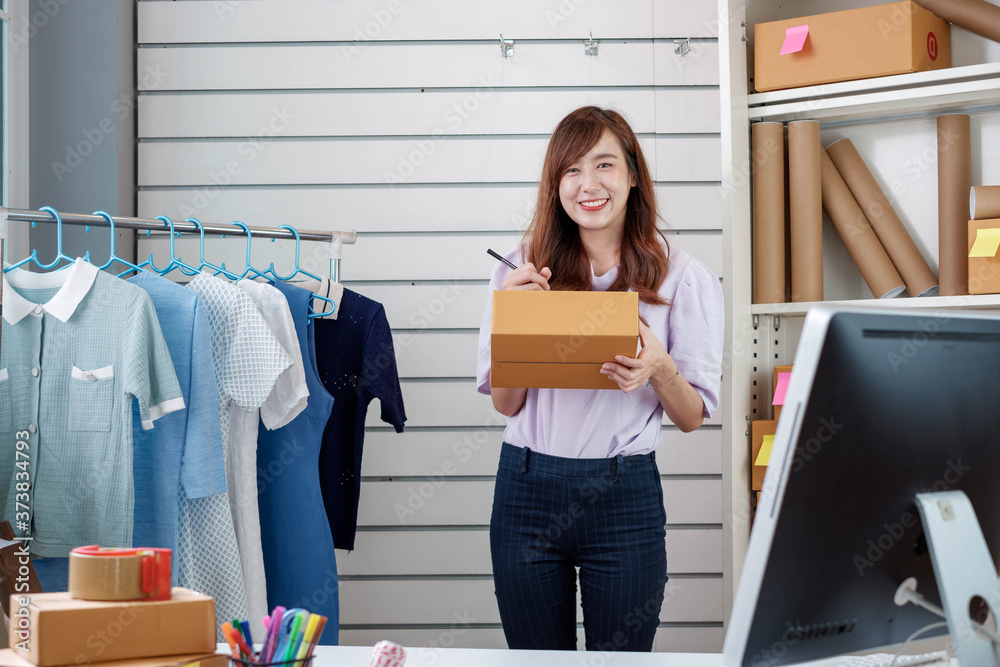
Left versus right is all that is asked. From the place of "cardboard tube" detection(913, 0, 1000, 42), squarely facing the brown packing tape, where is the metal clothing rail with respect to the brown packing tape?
right

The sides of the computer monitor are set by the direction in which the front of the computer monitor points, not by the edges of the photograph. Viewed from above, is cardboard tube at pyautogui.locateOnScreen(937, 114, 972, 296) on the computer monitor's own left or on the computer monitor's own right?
on the computer monitor's own right

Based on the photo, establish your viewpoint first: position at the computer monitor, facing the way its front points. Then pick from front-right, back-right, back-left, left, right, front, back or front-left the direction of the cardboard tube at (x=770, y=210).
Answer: front-right

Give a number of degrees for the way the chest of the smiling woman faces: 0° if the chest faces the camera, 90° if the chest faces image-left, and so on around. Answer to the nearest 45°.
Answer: approximately 0°

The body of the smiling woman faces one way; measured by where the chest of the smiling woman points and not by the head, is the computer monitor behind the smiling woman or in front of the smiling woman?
in front

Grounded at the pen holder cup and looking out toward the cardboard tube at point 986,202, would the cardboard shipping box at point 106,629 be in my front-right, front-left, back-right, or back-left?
back-left

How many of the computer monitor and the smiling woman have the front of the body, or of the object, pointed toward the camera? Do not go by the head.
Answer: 1

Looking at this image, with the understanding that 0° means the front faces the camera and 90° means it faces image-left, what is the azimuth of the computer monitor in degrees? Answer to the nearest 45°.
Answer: approximately 135°

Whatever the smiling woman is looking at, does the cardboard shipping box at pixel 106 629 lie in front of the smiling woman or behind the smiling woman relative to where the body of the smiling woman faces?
in front

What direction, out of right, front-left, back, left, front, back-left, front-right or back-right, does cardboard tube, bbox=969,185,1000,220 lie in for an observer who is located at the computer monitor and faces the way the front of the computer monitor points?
front-right
